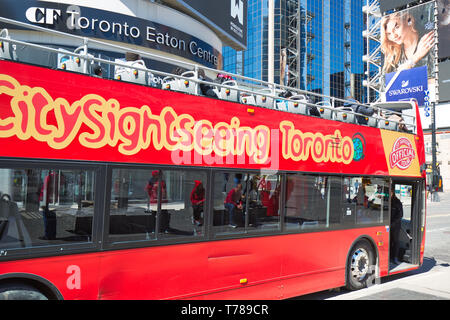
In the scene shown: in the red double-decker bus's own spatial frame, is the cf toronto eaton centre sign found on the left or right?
on its left

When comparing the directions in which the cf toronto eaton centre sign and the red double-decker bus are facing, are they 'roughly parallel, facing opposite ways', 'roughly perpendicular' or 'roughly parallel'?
roughly perpendicular

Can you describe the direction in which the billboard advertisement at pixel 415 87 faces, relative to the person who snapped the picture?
facing the viewer and to the left of the viewer

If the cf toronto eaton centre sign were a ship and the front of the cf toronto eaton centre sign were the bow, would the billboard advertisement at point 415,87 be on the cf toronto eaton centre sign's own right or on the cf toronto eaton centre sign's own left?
on the cf toronto eaton centre sign's own left

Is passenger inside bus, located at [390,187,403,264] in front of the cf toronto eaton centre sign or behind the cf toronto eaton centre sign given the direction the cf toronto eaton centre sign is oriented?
in front

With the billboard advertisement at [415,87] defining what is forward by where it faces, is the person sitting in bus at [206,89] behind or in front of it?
in front

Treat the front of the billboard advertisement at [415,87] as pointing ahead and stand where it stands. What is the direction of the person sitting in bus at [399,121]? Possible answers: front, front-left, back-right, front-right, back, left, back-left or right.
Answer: front-left

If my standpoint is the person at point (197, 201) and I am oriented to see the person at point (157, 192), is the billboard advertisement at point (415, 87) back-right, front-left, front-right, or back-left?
back-right

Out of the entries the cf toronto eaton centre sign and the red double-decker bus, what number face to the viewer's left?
0

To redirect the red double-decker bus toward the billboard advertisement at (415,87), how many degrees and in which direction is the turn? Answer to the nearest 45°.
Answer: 0° — it already faces it

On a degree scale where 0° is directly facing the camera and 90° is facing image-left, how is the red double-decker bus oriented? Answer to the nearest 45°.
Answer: approximately 225°

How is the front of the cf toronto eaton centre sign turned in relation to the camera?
facing the viewer and to the right of the viewer

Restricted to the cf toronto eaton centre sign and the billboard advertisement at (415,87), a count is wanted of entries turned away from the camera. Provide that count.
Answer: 0

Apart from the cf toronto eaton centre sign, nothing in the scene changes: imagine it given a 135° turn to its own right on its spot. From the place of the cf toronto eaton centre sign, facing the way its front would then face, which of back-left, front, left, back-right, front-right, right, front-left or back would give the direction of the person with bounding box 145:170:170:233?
left
